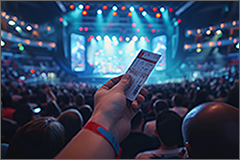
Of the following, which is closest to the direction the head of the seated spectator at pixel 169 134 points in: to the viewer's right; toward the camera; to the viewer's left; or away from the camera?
away from the camera

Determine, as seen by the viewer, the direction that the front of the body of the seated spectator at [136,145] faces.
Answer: away from the camera

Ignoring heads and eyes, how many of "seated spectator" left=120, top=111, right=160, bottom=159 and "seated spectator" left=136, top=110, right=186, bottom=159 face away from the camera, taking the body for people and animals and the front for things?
2

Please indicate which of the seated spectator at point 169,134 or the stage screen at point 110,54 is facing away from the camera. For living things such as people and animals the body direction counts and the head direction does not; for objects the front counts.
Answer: the seated spectator

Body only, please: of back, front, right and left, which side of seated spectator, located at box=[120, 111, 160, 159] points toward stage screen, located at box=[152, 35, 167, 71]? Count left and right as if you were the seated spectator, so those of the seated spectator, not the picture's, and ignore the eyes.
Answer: front

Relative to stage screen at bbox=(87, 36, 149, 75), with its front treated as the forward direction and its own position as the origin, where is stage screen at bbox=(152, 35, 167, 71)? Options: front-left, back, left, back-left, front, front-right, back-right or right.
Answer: left

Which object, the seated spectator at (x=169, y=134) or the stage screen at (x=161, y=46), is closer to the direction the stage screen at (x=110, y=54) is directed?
the seated spectator

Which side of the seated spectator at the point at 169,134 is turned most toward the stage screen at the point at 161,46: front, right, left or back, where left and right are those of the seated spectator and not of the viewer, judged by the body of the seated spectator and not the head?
front

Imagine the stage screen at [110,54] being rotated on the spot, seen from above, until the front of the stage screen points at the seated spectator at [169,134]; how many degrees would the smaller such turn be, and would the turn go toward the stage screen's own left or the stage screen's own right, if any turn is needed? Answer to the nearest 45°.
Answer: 0° — it already faces them

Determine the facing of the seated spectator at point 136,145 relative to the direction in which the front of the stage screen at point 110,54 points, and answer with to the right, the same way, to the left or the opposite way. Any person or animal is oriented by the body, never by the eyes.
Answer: the opposite way

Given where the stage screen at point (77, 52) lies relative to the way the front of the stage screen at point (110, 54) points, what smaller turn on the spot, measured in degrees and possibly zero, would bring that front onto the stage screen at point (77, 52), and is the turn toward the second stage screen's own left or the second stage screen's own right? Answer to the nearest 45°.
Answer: approximately 90° to the second stage screen's own right

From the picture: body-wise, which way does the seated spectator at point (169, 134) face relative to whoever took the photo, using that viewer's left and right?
facing away from the viewer

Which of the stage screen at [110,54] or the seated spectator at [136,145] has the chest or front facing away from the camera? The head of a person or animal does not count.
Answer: the seated spectator

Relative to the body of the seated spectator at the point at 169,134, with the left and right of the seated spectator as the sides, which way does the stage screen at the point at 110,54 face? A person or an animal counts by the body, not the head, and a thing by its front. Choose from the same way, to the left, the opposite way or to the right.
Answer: the opposite way
